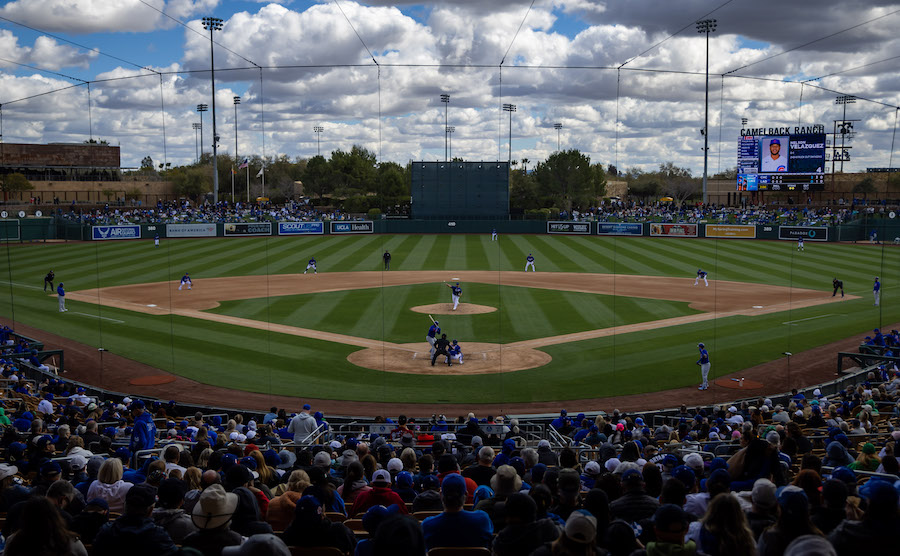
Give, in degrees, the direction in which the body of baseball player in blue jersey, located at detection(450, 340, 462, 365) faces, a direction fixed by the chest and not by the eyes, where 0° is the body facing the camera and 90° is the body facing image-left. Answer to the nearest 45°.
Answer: approximately 180°

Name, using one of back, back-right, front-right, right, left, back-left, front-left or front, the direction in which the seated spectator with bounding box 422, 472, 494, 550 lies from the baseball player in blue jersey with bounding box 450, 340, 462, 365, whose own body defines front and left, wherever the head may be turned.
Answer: back

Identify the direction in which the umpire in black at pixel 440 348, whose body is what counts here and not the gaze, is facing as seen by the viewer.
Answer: away from the camera

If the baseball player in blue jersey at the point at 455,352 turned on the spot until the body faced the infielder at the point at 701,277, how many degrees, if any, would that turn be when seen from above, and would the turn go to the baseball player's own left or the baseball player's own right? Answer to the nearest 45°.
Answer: approximately 45° to the baseball player's own right

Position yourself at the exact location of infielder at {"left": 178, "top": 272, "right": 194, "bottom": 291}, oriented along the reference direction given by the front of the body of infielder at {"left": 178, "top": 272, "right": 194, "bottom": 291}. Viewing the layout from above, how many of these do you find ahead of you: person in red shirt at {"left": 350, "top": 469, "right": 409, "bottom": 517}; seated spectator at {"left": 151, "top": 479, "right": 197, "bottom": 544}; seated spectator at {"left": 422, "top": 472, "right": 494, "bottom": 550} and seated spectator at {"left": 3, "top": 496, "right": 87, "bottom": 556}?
4

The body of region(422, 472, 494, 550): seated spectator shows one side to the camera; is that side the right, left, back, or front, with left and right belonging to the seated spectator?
back

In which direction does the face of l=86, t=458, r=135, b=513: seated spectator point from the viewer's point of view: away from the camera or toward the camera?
away from the camera

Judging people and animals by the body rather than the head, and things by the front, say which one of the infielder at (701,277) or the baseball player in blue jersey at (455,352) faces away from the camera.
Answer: the baseball player in blue jersey

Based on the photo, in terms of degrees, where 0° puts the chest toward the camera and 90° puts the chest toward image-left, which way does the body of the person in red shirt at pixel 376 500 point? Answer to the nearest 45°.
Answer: approximately 180°

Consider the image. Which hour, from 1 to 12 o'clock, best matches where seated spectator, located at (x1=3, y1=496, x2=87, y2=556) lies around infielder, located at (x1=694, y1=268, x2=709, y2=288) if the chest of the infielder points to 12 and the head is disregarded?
The seated spectator is roughly at 12 o'clock from the infielder.

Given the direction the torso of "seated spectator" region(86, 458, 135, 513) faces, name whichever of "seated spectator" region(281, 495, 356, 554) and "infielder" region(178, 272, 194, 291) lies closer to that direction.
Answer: the infielder

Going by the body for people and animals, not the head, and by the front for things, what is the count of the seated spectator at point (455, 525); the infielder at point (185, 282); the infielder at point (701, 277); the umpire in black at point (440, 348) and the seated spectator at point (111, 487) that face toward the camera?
2

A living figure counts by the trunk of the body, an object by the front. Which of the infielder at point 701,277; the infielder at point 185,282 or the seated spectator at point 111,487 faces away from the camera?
the seated spectator

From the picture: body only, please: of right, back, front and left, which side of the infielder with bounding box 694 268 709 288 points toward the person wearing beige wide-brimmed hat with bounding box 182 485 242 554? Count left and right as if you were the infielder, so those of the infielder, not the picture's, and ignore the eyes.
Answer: front

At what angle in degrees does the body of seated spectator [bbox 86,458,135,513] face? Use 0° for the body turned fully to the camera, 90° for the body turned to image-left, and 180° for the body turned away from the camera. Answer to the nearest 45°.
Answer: approximately 180°

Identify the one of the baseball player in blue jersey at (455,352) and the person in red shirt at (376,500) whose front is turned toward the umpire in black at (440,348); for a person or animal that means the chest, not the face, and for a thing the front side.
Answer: the person in red shirt

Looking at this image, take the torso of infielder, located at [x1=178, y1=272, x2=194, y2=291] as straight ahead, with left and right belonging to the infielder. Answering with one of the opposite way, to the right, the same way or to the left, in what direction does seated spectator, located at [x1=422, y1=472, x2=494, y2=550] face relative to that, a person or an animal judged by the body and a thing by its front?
the opposite way
